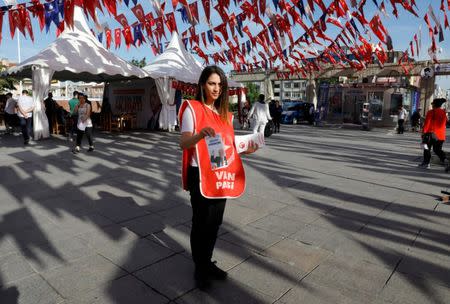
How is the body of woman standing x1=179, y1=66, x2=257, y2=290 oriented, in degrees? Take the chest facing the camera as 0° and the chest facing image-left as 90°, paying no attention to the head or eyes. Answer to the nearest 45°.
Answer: approximately 315°

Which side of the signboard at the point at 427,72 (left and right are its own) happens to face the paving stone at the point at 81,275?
front

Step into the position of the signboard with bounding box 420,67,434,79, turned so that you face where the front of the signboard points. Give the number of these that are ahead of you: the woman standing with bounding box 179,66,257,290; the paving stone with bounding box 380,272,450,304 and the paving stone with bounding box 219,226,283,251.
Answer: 3

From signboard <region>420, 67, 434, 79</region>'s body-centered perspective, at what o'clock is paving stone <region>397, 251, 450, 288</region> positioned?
The paving stone is roughly at 12 o'clock from the signboard.
